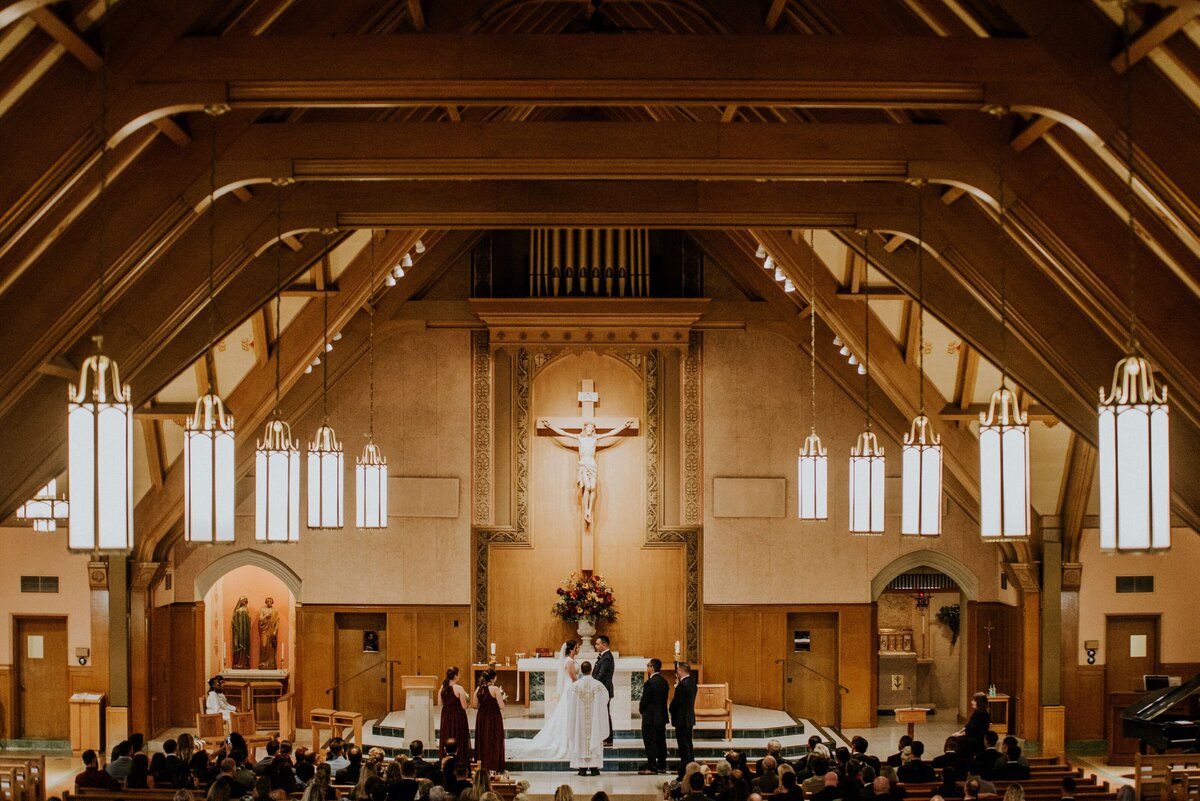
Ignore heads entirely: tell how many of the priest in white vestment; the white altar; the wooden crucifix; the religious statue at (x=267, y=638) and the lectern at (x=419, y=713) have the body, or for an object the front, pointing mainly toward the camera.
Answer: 4

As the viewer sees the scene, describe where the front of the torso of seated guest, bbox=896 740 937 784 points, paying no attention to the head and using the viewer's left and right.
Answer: facing away from the viewer

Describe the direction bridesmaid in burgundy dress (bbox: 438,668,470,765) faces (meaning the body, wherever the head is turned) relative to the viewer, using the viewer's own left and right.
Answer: facing away from the viewer and to the right of the viewer

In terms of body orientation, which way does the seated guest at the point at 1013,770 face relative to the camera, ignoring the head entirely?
away from the camera

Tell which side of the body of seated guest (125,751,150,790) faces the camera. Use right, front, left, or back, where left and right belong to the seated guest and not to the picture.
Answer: back

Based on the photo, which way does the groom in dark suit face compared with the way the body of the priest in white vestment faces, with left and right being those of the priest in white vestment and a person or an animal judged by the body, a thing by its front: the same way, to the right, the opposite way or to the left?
to the left

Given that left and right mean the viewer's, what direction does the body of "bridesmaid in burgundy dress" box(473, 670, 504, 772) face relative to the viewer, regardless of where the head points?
facing away from the viewer and to the right of the viewer

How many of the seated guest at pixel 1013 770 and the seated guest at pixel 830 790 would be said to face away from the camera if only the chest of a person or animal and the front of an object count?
2

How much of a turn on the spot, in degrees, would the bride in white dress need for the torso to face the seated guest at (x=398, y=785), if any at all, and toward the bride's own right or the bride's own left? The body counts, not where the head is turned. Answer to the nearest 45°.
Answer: approximately 90° to the bride's own right

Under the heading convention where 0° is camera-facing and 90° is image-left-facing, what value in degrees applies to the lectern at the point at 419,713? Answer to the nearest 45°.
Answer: approximately 0°

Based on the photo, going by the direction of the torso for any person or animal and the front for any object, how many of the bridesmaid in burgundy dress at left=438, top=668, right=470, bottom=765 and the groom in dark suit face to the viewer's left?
1

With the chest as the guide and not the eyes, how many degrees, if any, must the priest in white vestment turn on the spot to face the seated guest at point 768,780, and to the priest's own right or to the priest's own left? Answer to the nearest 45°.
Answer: approximately 180°
